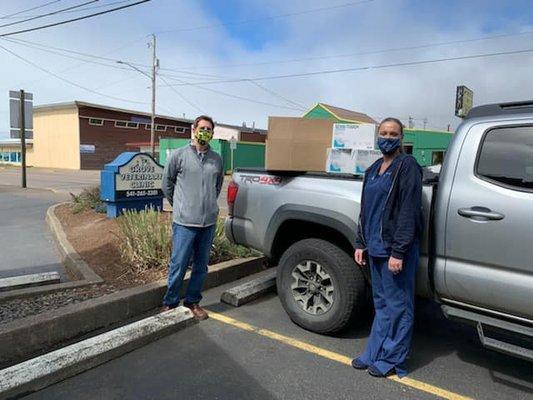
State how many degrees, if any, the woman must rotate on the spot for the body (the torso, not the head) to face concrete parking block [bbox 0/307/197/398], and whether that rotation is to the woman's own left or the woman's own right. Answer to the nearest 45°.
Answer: approximately 45° to the woman's own right

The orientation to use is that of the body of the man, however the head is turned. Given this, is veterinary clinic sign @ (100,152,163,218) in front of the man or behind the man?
behind

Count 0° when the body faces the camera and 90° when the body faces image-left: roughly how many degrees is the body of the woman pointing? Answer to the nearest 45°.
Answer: approximately 45°

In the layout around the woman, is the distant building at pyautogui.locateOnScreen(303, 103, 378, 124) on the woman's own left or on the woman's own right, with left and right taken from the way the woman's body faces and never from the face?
on the woman's own right

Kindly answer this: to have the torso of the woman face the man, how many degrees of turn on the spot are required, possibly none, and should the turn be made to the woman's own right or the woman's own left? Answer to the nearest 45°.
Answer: approximately 45° to the woman's own right

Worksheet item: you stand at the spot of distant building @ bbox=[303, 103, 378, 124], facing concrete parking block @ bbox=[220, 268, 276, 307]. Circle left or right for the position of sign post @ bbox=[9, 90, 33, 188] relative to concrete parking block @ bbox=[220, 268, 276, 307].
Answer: right

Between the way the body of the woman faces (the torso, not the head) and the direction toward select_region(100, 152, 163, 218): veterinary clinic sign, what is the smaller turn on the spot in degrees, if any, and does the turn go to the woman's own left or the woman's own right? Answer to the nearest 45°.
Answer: approximately 90° to the woman's own right

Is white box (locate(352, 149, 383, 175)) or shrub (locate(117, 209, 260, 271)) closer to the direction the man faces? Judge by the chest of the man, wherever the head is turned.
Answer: the white box

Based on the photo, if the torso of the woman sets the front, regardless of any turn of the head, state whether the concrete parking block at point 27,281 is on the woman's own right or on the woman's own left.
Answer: on the woman's own right

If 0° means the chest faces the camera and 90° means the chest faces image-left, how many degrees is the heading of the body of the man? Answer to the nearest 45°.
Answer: approximately 315°
